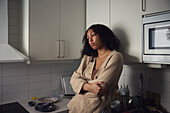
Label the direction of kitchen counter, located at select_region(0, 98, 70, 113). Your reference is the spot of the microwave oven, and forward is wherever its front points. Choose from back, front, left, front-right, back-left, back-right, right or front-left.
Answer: front-right

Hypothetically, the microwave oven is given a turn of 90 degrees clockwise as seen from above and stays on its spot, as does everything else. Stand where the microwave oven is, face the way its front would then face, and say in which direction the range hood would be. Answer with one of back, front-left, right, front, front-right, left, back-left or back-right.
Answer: front-left

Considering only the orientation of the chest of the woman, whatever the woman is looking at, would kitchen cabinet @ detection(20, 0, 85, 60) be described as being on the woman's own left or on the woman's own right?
on the woman's own right

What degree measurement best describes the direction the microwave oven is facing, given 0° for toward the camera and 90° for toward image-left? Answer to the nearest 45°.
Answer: approximately 45°

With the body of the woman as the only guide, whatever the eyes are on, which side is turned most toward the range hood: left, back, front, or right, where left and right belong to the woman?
right

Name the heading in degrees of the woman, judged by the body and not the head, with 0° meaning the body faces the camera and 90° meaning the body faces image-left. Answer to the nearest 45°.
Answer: approximately 45°
